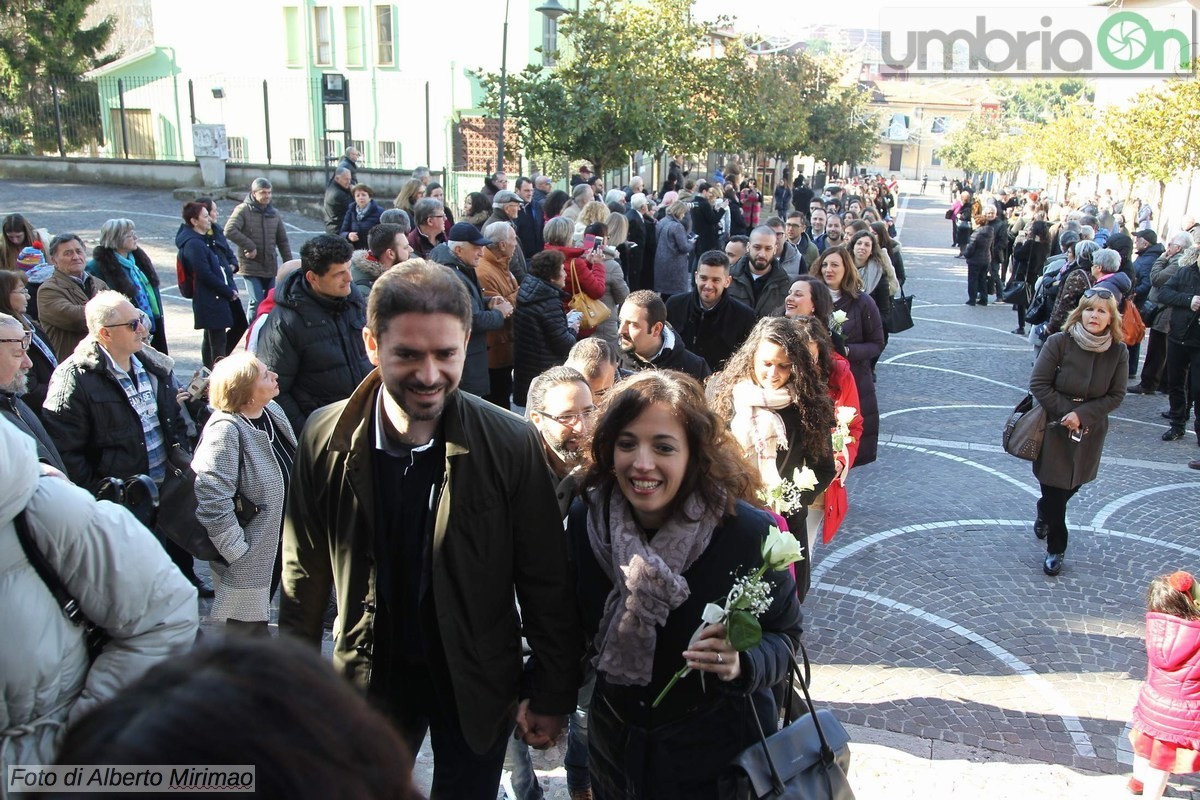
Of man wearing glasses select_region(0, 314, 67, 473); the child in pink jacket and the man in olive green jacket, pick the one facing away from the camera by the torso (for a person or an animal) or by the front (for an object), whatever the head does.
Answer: the child in pink jacket

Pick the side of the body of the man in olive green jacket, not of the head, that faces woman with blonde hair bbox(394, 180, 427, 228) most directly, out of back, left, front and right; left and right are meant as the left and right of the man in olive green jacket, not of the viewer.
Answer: back

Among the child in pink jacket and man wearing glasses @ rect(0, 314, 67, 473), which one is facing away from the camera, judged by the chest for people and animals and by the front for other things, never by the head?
the child in pink jacket

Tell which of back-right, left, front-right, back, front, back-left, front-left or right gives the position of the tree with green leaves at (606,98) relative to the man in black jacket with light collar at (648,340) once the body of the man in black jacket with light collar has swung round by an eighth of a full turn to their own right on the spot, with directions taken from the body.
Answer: right

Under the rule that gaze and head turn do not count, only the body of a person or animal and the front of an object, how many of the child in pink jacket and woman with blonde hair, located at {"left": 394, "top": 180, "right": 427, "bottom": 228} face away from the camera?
1

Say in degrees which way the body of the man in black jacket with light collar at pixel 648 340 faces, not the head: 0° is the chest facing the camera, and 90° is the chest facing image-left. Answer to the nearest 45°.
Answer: approximately 45°

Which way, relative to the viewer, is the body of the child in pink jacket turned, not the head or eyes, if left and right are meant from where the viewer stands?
facing away from the viewer

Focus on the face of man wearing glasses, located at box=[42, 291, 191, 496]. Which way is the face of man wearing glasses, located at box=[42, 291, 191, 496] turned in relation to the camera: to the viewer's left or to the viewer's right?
to the viewer's right

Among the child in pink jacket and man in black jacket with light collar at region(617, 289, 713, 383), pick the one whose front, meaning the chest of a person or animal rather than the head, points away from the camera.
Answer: the child in pink jacket
